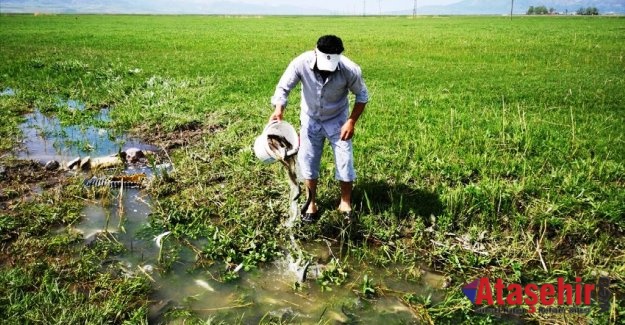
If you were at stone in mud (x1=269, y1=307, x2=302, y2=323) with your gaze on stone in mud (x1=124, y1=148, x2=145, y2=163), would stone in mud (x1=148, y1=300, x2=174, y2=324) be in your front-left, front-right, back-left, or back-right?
front-left

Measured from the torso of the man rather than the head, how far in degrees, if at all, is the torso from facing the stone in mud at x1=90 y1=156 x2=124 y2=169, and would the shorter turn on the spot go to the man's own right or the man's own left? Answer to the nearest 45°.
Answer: approximately 135° to the man's own right

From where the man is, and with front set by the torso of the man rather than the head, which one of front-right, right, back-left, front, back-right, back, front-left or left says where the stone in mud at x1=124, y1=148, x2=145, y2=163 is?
back-right

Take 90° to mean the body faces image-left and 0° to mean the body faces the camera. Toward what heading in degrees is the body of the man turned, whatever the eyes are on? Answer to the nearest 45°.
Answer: approximately 0°

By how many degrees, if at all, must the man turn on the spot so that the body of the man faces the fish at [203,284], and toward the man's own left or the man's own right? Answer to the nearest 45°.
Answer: approximately 45° to the man's own right

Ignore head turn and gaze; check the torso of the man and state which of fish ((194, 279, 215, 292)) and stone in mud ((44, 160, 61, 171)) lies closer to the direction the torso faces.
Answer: the fish

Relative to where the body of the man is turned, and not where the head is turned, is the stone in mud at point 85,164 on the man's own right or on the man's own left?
on the man's own right
